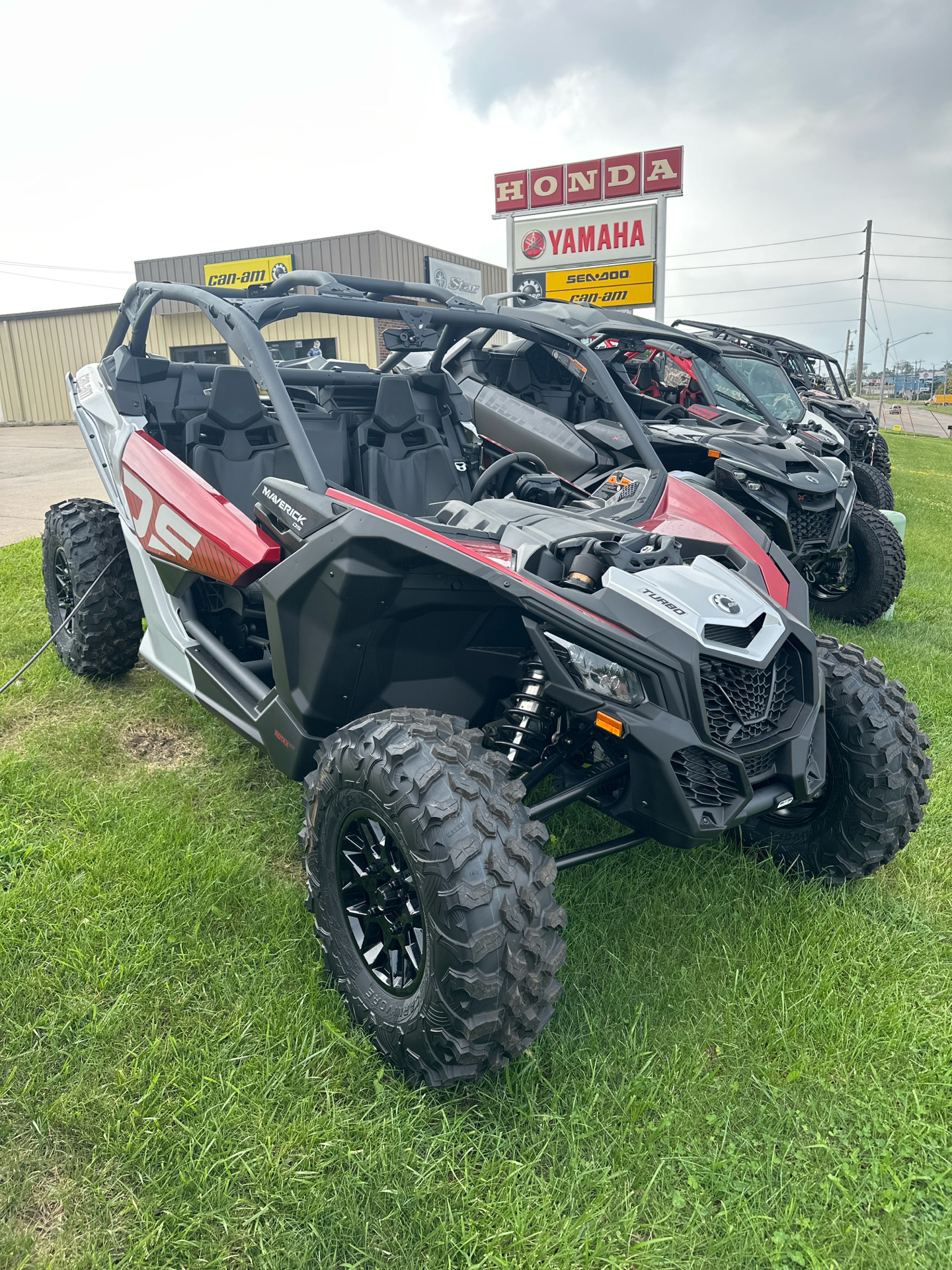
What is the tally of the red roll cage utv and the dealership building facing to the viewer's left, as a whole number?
0

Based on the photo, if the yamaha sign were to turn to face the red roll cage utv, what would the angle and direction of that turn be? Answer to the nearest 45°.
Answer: approximately 45° to its left

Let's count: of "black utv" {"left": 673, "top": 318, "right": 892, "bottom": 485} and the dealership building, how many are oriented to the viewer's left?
0

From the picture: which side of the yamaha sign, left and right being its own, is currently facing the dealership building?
right

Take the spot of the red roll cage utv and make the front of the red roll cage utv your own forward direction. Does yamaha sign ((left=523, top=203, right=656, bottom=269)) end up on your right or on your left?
on your left

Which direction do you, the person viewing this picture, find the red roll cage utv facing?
facing the viewer and to the right of the viewer

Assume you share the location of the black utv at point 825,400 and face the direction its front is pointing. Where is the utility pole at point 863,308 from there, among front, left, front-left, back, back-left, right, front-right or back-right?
back-left

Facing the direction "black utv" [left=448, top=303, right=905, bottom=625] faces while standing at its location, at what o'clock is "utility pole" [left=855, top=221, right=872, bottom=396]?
The utility pole is roughly at 8 o'clock from the black utv.
